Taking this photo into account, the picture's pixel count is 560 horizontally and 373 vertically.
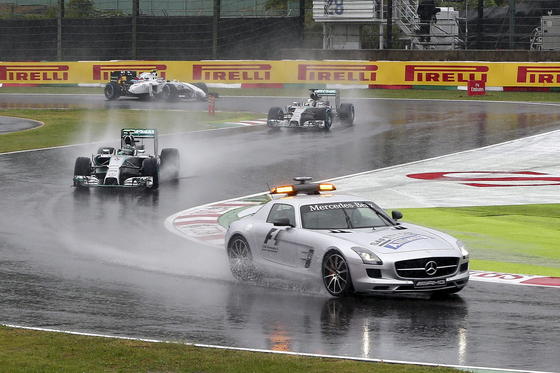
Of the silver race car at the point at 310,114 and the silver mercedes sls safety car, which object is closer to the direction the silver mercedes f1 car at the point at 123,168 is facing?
the silver mercedes sls safety car

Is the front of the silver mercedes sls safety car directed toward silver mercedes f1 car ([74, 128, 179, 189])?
no

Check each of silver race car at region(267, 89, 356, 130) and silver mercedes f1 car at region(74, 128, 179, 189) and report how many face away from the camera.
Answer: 0

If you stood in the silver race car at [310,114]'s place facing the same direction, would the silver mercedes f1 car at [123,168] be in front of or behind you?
in front

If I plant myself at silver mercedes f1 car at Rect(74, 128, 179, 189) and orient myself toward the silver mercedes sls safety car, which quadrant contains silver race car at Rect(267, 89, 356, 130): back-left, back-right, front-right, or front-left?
back-left

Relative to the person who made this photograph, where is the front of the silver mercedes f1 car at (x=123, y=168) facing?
facing the viewer

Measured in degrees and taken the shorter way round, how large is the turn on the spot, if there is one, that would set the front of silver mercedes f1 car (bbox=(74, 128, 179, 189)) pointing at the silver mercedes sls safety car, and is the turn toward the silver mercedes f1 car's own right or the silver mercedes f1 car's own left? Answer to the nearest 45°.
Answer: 0° — it already faces it

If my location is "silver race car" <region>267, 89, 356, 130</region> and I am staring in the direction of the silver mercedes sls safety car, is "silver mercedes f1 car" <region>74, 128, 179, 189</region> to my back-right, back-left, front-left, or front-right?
front-right

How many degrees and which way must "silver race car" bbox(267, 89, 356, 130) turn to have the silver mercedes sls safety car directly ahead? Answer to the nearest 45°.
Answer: approximately 45° to its left

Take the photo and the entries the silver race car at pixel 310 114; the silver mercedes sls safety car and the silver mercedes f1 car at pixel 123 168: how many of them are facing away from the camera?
0

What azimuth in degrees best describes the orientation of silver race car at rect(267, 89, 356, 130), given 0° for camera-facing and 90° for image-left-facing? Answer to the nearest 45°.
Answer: approximately 45°

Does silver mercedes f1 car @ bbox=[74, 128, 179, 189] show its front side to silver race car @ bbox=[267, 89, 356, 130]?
no
